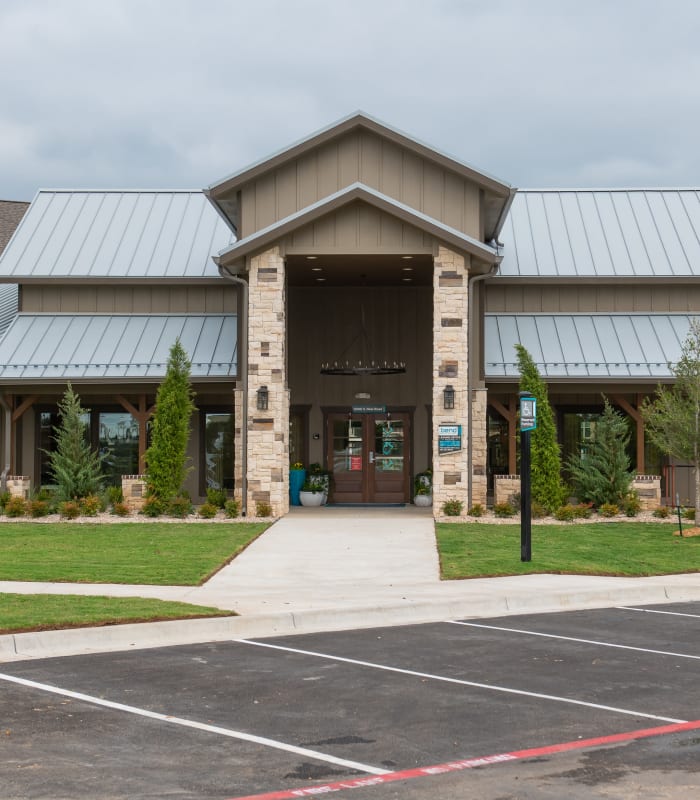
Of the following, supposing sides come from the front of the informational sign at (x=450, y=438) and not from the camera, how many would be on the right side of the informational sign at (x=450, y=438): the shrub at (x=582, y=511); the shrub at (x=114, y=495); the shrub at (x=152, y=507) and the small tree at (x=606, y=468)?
2

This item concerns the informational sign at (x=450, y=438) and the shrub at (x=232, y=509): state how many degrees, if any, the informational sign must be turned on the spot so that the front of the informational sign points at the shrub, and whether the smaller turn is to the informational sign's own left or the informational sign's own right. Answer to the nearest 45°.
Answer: approximately 90° to the informational sign's own right

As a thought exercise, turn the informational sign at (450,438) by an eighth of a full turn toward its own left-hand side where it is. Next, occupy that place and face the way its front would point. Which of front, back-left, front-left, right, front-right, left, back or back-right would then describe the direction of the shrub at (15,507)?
back-right

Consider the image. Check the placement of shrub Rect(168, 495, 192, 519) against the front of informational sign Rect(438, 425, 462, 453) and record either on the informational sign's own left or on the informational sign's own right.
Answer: on the informational sign's own right

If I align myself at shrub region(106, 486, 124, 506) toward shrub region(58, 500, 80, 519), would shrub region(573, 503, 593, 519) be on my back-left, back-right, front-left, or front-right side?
back-left

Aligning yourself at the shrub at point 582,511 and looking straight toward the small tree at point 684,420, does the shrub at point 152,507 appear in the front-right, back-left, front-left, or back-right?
back-right

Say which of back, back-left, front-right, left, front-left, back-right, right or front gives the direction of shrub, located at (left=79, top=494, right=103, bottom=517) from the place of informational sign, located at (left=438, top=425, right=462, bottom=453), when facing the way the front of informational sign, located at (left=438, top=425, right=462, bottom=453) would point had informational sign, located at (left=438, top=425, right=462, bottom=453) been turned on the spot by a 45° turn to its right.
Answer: front-right

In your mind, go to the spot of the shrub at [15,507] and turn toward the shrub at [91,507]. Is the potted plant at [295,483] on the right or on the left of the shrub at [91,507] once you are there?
left

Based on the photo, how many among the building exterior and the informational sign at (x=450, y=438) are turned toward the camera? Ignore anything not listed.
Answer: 2

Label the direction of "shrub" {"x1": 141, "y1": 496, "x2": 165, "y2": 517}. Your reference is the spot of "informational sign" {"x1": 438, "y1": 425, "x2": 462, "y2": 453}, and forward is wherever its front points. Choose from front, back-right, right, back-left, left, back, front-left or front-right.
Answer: right

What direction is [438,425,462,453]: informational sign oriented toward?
toward the camera

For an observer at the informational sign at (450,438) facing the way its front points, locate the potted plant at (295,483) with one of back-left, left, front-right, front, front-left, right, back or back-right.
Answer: back-right

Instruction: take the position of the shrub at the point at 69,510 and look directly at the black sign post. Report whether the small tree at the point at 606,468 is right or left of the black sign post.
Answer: left

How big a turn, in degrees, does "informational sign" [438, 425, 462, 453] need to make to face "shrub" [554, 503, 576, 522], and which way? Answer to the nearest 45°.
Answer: approximately 90° to its left

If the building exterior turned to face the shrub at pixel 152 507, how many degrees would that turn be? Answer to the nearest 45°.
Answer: approximately 45° to its right
